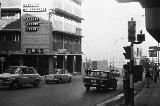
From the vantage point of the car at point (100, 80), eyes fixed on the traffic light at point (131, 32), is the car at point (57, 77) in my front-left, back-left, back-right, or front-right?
back-right

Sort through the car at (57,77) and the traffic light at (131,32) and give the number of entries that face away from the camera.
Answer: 1
